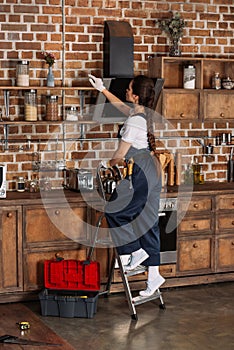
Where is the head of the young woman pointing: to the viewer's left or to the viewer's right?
to the viewer's left

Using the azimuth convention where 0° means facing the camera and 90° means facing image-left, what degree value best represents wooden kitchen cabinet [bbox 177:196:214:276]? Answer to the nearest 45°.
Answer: approximately 0°

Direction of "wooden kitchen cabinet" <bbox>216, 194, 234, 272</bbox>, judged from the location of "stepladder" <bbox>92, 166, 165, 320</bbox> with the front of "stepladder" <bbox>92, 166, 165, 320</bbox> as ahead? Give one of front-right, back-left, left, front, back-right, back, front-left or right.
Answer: left

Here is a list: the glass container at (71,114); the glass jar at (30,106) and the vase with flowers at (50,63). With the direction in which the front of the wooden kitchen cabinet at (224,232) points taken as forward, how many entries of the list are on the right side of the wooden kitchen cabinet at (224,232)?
3

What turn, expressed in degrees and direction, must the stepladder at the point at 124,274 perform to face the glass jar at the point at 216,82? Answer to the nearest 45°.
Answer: approximately 90° to its left

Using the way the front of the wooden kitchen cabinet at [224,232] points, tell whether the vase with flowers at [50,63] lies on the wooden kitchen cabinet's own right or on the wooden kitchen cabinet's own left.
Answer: on the wooden kitchen cabinet's own right

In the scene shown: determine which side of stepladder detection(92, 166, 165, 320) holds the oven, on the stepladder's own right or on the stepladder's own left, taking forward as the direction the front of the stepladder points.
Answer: on the stepladder's own left

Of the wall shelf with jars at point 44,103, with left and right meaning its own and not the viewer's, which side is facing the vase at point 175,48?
left

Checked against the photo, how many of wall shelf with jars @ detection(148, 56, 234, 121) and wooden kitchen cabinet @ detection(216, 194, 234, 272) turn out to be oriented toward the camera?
2
